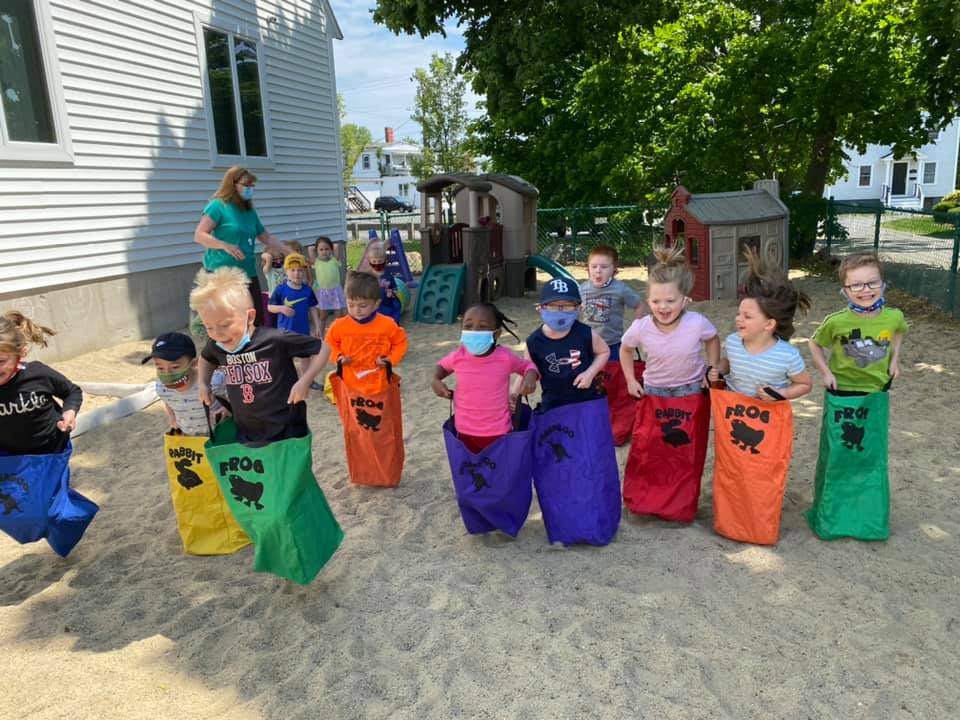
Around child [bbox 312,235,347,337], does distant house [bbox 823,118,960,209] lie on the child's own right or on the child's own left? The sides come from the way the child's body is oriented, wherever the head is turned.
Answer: on the child's own left

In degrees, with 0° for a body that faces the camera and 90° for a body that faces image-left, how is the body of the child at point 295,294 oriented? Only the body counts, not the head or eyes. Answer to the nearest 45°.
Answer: approximately 0°

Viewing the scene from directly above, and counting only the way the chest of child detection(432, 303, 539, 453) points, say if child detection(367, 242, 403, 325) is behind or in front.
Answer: behind

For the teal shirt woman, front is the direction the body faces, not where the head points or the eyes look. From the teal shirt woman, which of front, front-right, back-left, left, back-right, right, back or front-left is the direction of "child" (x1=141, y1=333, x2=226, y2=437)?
front-right

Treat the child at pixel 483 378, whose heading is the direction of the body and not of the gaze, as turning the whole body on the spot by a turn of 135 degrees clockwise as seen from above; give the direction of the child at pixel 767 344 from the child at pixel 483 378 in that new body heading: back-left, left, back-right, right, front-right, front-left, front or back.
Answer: back-right

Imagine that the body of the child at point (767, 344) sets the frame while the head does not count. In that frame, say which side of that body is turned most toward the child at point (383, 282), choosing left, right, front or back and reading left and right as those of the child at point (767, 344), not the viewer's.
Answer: right

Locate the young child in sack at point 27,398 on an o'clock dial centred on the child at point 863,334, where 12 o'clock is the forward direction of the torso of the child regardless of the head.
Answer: The young child in sack is roughly at 2 o'clock from the child.

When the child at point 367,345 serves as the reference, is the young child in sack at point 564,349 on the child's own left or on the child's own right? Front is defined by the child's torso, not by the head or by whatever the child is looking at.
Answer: on the child's own left
